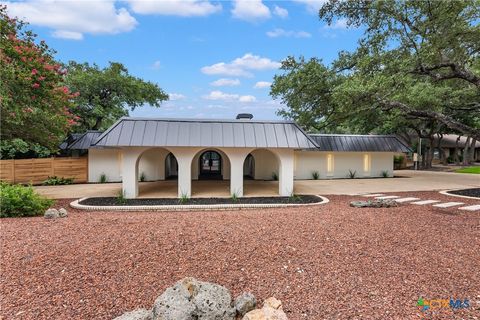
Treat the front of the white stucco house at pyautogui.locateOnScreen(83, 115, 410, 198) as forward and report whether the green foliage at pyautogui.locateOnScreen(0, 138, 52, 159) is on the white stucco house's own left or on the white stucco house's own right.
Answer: on the white stucco house's own right

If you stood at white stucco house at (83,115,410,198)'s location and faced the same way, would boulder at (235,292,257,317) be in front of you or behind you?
in front

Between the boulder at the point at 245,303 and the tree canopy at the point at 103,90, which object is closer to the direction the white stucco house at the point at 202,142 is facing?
the boulder

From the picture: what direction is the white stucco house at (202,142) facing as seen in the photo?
toward the camera

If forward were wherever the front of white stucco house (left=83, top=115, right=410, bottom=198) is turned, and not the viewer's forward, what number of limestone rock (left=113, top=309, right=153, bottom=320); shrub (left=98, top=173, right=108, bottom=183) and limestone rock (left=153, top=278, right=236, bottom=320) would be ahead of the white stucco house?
2

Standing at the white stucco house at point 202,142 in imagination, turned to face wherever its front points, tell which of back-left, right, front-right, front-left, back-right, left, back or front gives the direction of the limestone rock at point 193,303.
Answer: front

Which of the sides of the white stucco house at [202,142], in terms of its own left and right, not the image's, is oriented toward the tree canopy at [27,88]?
right

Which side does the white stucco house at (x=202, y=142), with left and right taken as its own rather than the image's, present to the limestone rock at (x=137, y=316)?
front
